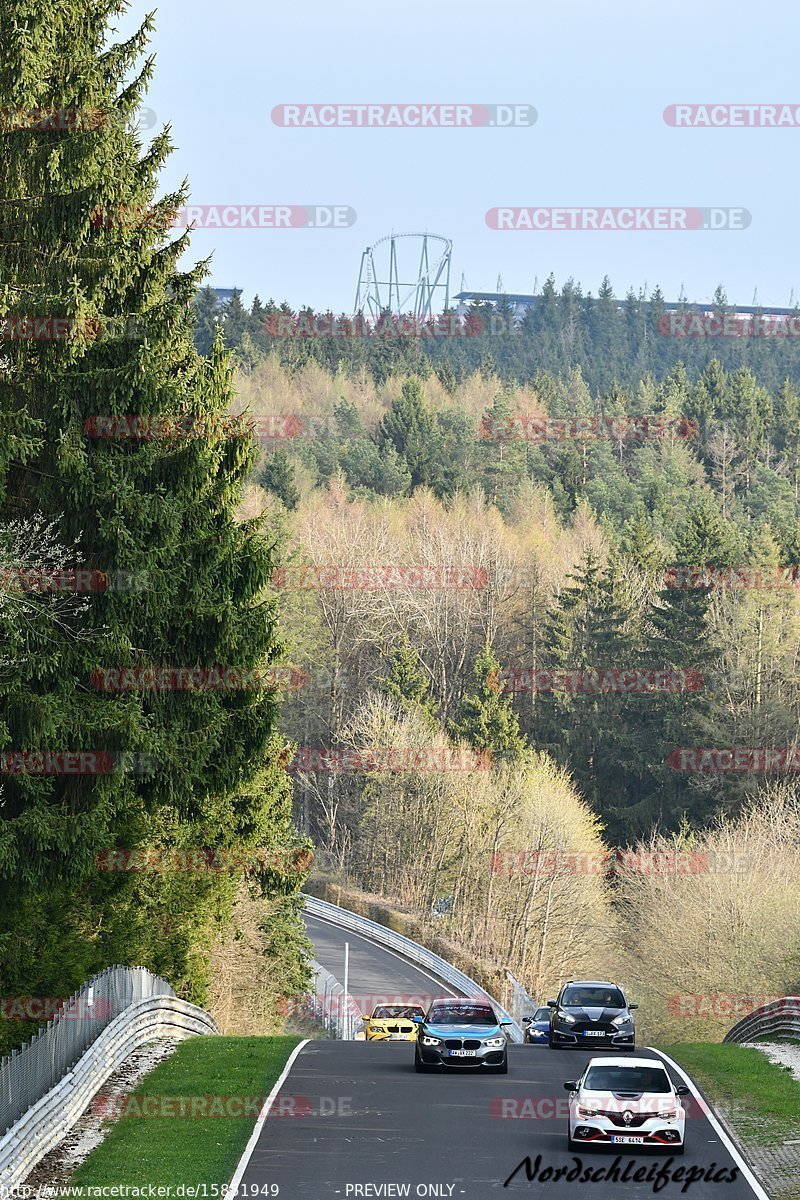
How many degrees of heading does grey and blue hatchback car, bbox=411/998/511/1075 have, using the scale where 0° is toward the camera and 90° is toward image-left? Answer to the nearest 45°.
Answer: approximately 0°

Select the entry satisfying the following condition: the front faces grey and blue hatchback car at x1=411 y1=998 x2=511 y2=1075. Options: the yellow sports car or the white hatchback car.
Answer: the yellow sports car

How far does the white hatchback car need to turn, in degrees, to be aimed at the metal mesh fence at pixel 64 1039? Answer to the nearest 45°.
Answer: approximately 90° to its right

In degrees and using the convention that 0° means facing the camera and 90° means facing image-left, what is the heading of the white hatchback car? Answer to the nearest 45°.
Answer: approximately 0°

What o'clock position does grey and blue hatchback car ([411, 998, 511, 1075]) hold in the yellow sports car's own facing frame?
The grey and blue hatchback car is roughly at 12 o'clock from the yellow sports car.

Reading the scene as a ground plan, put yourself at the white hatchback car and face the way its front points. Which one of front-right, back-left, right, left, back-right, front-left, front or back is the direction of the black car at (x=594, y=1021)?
back

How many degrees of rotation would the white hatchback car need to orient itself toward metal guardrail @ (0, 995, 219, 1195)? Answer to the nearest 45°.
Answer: approximately 90° to its right

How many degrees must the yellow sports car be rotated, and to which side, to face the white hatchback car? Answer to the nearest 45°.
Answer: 0° — it already faces it
